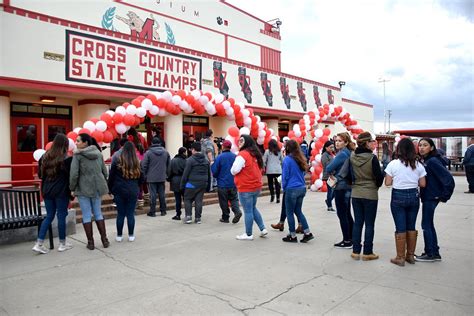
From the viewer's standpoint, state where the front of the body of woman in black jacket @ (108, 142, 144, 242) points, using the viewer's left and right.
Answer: facing away from the viewer

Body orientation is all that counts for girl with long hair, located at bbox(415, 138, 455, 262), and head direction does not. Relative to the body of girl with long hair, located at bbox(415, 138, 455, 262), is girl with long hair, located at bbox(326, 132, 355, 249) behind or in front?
in front

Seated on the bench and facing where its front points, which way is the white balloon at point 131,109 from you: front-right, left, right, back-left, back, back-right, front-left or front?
left

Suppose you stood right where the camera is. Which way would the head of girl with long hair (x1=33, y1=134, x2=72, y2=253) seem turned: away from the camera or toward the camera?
away from the camera

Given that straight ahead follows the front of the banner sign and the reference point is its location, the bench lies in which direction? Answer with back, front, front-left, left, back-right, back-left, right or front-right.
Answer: front-right

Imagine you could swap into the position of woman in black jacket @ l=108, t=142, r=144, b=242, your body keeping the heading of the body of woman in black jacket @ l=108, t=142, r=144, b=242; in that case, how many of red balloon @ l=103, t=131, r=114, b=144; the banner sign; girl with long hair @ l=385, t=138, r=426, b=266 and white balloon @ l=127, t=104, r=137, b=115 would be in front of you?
3

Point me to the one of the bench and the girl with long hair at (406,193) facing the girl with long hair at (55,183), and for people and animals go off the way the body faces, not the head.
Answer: the bench

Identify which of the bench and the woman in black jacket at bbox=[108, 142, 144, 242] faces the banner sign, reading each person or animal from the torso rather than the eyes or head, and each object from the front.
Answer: the woman in black jacket

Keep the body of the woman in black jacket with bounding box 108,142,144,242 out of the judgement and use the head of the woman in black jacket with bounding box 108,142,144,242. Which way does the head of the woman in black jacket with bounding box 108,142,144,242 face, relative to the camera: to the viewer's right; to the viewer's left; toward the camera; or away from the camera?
away from the camera

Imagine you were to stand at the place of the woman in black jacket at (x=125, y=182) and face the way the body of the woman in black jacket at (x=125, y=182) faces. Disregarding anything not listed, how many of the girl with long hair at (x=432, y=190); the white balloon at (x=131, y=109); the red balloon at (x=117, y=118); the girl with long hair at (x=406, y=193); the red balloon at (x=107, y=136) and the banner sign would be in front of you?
4

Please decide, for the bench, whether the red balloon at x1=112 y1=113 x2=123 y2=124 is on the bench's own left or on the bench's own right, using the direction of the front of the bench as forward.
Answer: on the bench's own left

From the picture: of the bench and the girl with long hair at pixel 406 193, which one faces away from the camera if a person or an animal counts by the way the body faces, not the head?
the girl with long hair

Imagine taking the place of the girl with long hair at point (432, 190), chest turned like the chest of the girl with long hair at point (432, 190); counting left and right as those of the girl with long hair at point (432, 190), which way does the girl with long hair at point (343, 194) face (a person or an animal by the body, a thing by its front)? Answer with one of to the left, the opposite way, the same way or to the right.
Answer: the same way

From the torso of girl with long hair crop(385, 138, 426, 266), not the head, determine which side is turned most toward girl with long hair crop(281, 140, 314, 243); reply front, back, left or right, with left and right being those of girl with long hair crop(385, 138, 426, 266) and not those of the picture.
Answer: left

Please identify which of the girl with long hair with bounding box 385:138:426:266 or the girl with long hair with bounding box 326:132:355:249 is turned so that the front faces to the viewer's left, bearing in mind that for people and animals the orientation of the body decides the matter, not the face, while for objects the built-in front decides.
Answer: the girl with long hair with bounding box 326:132:355:249

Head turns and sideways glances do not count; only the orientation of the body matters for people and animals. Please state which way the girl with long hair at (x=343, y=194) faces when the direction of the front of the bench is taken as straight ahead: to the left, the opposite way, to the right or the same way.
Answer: the opposite way
